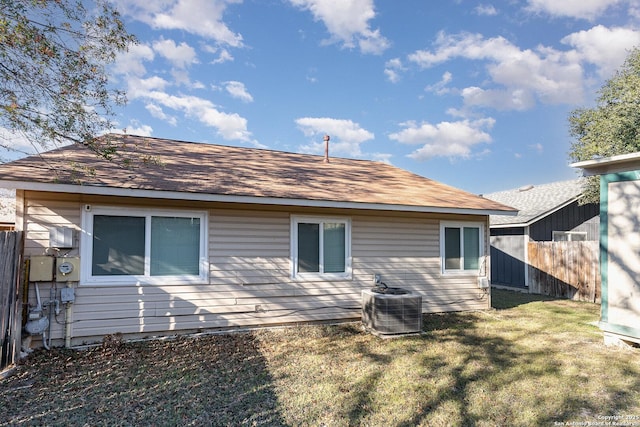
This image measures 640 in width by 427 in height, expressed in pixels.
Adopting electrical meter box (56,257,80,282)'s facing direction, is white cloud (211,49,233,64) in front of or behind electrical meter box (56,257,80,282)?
behind

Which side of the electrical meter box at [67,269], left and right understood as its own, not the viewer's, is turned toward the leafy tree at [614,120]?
left

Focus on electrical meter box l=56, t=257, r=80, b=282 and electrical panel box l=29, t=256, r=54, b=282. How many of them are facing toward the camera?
2

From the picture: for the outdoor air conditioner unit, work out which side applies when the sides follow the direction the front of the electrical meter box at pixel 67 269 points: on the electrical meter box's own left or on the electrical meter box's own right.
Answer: on the electrical meter box's own left

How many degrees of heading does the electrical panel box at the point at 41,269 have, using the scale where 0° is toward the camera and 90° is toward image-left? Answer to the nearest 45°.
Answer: approximately 0°
